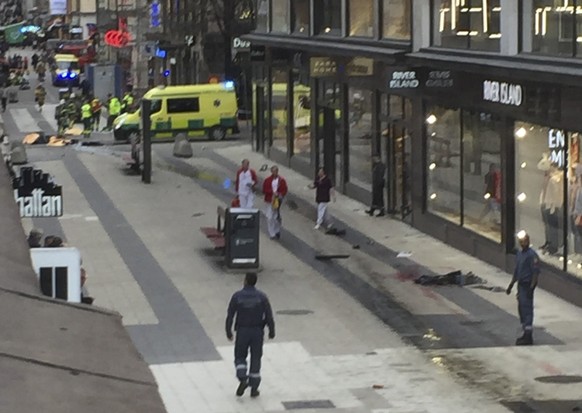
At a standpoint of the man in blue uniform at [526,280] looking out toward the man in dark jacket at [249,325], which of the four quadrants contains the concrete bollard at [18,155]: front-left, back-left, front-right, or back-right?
back-right

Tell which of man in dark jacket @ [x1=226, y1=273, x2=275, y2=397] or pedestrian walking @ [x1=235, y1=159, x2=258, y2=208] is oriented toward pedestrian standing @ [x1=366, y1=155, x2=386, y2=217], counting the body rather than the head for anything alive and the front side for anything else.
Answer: the man in dark jacket

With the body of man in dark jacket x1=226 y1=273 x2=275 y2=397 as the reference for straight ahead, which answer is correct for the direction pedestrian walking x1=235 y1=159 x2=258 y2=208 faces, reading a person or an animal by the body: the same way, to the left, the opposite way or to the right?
the opposite way

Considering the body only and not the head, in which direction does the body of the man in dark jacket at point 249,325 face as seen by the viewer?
away from the camera

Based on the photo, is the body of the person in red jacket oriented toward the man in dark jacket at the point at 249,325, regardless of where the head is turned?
yes

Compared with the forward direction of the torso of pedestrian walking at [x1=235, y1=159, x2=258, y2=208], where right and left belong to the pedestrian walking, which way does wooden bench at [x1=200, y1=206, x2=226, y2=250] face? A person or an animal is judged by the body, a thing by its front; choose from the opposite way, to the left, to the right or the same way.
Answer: to the right

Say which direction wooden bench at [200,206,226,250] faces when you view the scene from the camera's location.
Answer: facing to the left of the viewer

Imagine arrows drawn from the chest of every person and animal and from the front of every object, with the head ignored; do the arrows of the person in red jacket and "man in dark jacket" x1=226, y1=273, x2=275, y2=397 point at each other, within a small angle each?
yes
